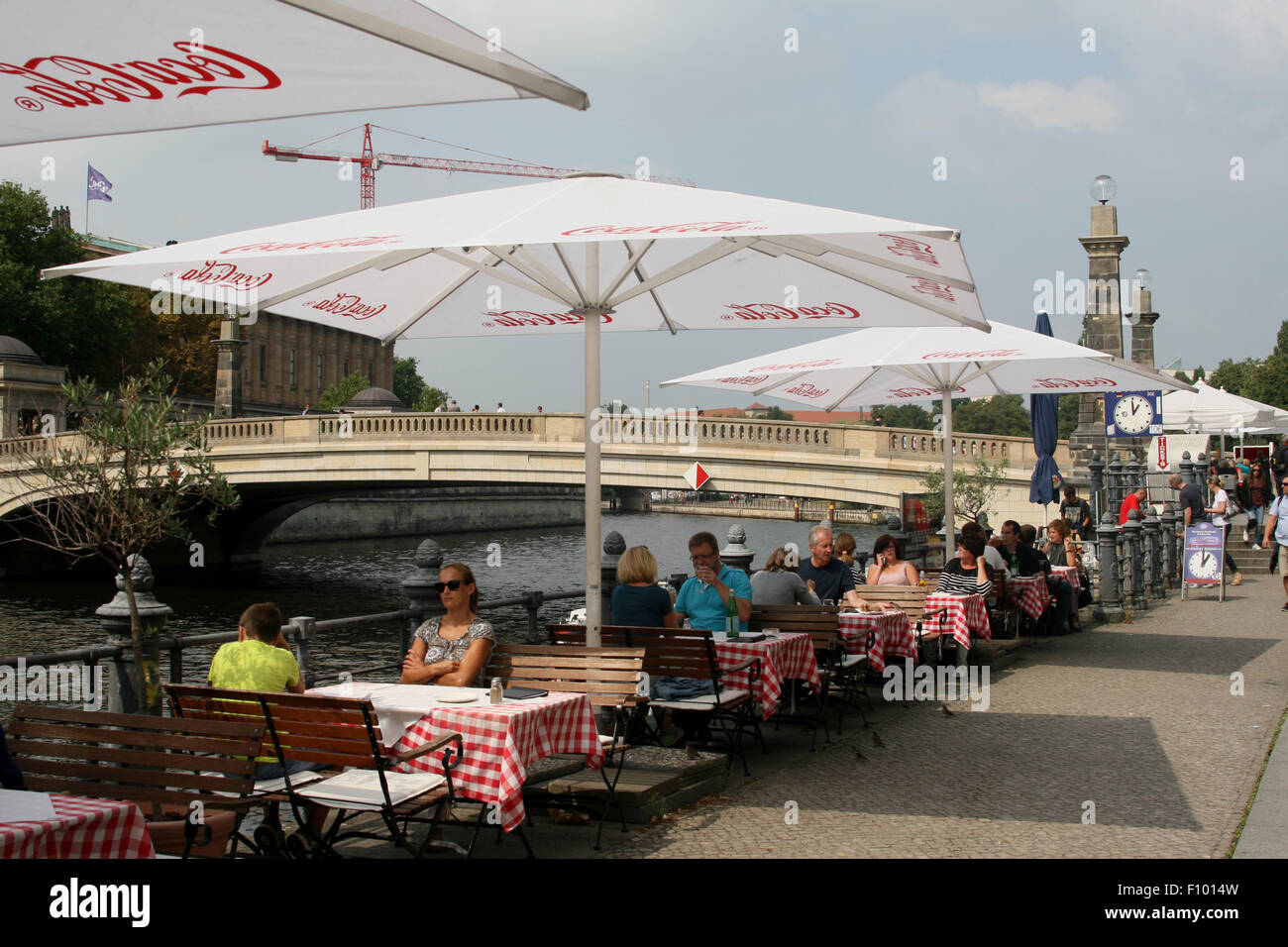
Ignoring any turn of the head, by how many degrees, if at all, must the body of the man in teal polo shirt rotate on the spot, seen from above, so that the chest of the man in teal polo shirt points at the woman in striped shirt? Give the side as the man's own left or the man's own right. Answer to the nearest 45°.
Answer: approximately 180°

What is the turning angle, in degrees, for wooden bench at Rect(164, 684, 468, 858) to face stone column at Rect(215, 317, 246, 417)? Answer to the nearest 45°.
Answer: approximately 45° to its left

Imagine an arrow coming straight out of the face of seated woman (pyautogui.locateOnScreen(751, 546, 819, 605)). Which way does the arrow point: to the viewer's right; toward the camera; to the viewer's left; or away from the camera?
away from the camera

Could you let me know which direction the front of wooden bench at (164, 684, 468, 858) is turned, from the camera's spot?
facing away from the viewer and to the right of the viewer

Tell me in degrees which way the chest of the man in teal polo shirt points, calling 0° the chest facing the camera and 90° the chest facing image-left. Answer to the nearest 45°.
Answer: approximately 45°

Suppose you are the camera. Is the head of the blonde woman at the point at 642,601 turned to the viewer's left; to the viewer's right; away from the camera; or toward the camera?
away from the camera

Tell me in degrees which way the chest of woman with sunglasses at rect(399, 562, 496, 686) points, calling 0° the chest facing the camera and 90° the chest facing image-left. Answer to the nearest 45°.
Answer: approximately 45°

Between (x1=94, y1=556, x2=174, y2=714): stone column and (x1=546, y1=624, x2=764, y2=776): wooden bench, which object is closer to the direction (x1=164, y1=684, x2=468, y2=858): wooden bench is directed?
the wooden bench

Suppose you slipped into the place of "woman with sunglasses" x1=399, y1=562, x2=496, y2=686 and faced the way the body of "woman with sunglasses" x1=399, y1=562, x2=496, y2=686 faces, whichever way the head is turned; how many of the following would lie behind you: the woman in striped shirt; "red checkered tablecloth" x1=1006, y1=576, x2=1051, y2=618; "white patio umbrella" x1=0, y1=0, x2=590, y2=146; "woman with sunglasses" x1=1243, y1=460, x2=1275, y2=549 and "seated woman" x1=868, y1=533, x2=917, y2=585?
4

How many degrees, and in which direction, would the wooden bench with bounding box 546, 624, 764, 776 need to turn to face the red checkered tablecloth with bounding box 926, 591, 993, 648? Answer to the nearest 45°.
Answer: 0° — it already faces it

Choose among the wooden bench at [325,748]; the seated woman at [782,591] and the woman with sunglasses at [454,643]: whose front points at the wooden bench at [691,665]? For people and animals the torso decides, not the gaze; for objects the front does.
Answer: the wooden bench at [325,748]

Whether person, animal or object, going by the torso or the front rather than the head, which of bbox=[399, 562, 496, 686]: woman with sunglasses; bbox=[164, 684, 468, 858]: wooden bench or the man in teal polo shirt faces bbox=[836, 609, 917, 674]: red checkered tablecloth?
the wooden bench
